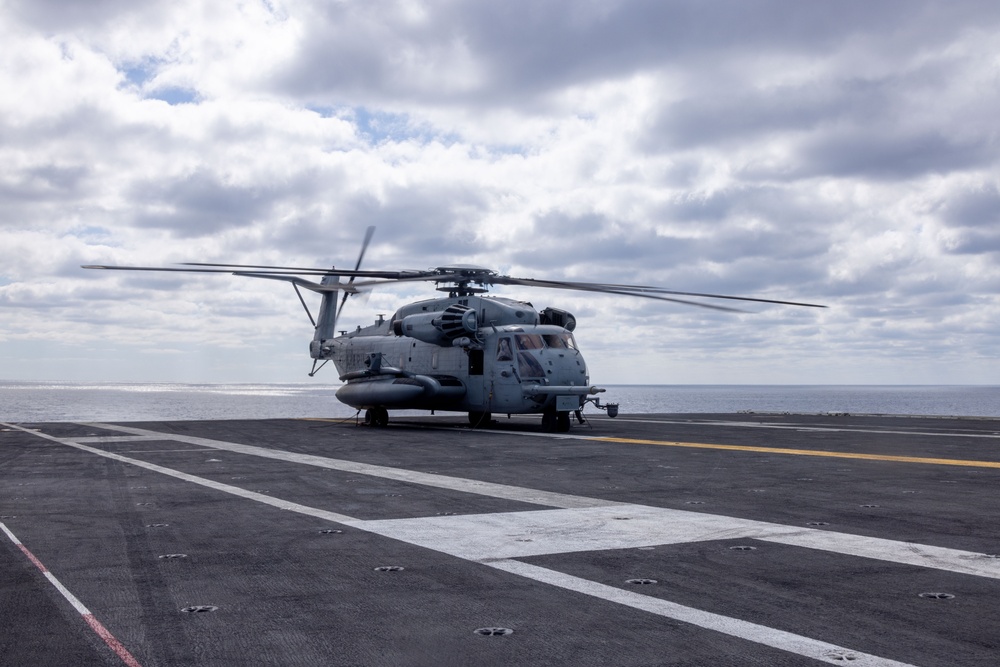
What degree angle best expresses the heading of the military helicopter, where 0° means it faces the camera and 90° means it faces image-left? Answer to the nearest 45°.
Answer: approximately 315°
